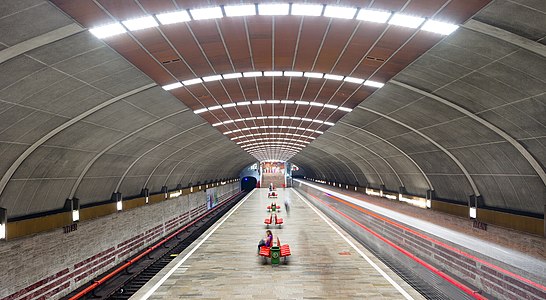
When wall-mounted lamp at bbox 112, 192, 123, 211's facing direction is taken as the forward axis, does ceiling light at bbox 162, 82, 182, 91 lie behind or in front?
in front

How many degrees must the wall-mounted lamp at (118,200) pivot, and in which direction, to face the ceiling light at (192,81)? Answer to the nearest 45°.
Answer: approximately 45° to its right

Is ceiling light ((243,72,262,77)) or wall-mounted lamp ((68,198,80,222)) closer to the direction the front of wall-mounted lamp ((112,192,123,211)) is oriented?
the ceiling light

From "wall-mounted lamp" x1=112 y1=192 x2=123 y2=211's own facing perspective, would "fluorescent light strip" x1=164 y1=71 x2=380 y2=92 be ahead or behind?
ahead

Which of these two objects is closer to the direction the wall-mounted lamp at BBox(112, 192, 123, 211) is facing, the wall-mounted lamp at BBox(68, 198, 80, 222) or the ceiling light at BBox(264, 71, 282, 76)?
the ceiling light

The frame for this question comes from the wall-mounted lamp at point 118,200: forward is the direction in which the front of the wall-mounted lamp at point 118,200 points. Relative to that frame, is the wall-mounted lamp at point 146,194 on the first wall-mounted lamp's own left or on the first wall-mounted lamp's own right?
on the first wall-mounted lamp's own left

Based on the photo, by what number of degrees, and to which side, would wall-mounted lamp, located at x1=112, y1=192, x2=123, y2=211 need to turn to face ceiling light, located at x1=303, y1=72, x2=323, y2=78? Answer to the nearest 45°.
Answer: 0° — it already faces it

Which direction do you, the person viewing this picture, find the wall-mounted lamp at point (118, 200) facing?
facing the viewer and to the right of the viewer

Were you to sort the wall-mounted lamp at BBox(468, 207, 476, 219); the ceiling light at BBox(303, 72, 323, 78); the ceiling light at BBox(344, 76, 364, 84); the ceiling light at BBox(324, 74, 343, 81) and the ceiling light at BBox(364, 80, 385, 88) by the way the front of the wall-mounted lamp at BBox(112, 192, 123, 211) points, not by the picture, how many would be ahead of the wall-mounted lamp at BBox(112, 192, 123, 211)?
5

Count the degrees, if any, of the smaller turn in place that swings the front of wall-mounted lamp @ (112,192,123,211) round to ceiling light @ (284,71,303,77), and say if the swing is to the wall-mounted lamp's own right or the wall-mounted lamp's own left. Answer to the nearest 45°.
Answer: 0° — it already faces it

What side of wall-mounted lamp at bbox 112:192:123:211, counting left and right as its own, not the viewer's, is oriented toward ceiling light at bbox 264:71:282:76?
front

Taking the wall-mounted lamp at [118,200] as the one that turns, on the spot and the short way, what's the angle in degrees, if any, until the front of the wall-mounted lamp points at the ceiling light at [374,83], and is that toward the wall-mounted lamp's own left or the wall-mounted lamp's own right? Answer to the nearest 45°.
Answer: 0° — it already faces it
